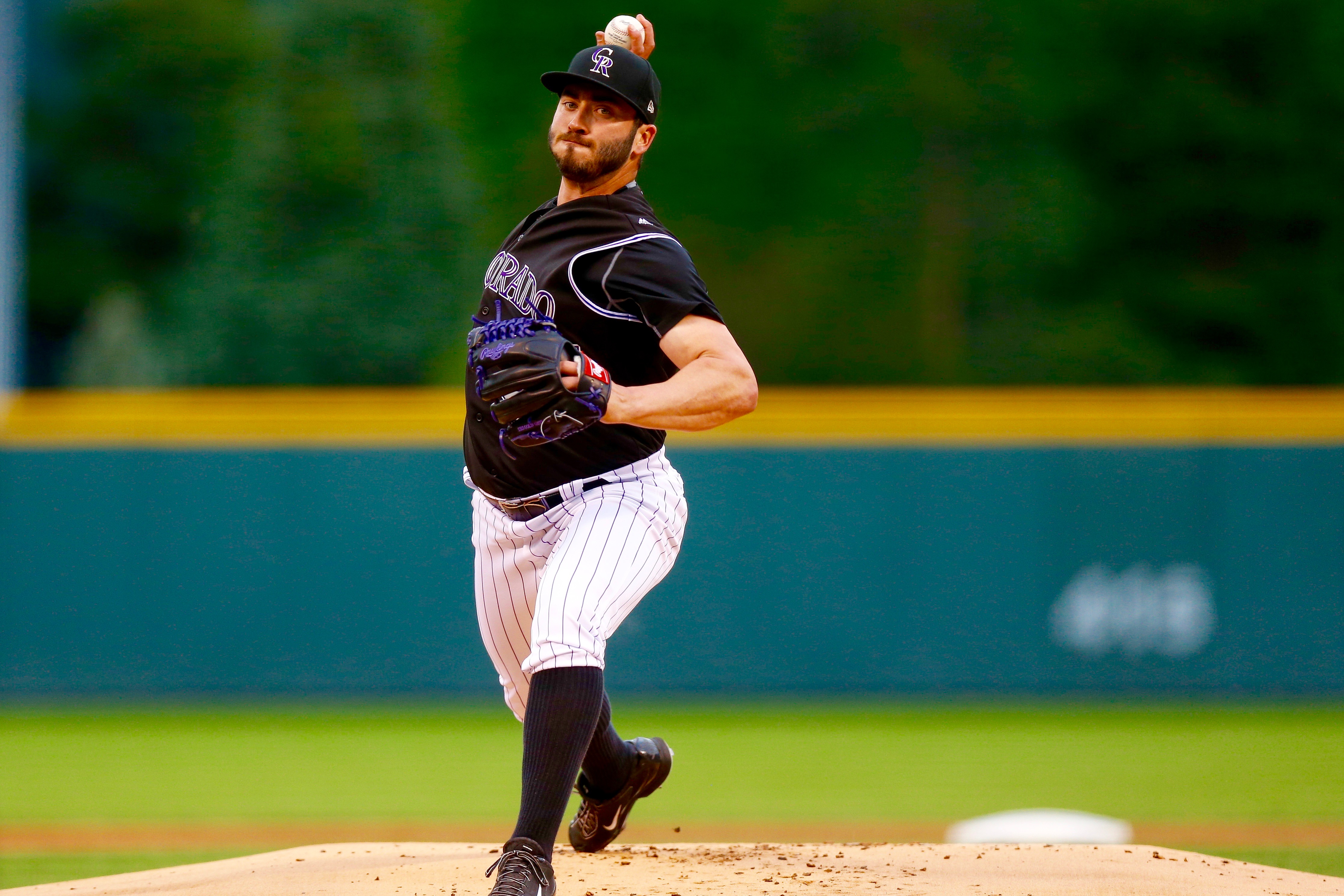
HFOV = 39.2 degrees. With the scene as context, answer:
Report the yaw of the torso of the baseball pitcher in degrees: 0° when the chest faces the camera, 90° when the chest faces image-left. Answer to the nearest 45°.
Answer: approximately 45°

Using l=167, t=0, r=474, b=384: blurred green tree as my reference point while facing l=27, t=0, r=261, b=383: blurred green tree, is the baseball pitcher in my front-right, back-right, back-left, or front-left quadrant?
back-left

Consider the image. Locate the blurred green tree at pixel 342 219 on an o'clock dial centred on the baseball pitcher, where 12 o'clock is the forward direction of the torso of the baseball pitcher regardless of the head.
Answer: The blurred green tree is roughly at 4 o'clock from the baseball pitcher.

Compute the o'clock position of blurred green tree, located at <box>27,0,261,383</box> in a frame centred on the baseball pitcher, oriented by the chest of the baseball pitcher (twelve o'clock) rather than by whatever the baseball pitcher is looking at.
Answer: The blurred green tree is roughly at 4 o'clock from the baseball pitcher.
